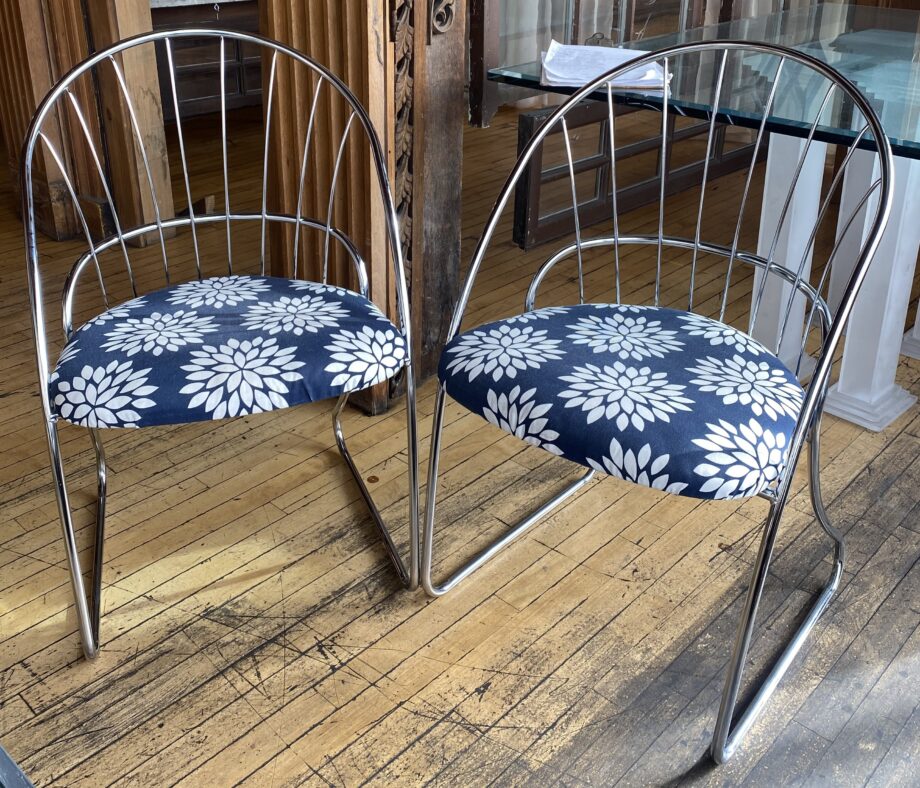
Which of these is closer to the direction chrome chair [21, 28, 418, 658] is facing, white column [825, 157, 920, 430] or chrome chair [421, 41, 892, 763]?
the chrome chair

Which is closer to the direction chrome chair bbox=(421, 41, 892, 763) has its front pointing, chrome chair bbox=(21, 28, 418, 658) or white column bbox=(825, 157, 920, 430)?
the chrome chair

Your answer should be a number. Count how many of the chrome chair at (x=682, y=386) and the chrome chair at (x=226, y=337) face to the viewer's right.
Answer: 0

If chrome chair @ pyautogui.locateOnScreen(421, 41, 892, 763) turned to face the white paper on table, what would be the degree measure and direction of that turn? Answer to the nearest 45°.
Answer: approximately 135° to its right

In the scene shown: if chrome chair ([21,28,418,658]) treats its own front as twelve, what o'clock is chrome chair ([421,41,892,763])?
chrome chair ([421,41,892,763]) is roughly at 10 o'clock from chrome chair ([21,28,418,658]).

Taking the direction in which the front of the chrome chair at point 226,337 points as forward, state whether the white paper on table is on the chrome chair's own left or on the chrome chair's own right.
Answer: on the chrome chair's own left

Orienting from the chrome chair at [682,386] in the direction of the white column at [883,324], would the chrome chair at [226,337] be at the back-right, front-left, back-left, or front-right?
back-left

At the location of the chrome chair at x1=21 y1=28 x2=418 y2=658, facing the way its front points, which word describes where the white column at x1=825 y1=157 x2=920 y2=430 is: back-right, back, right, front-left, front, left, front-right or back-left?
left

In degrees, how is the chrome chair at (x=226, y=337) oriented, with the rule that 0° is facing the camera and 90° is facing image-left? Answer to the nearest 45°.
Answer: approximately 0°
